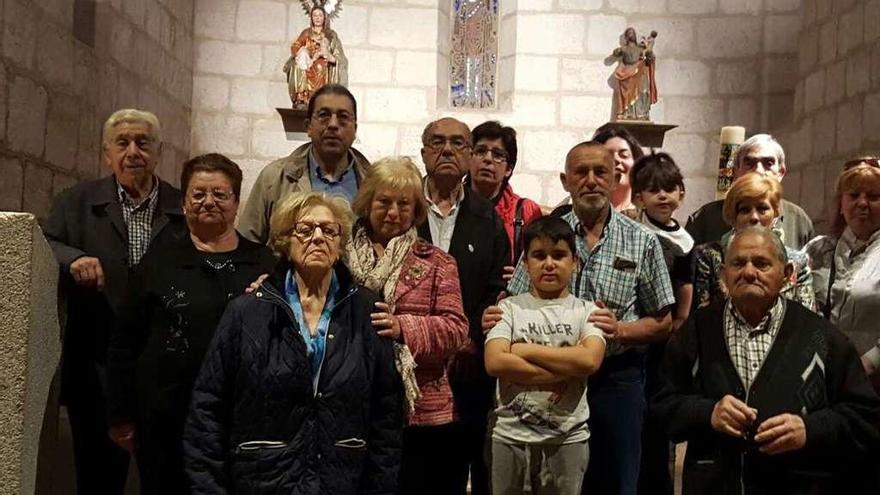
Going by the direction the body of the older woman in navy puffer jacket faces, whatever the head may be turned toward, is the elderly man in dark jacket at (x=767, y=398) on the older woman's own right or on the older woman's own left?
on the older woman's own left

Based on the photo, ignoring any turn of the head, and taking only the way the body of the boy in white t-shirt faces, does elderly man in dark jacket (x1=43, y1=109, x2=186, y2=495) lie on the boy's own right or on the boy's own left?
on the boy's own right

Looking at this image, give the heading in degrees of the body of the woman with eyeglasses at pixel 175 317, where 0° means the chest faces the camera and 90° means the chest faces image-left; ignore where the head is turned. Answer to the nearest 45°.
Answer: approximately 0°

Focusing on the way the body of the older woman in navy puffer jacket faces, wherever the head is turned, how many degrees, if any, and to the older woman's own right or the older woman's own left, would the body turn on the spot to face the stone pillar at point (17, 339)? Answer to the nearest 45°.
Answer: approximately 45° to the older woman's own right

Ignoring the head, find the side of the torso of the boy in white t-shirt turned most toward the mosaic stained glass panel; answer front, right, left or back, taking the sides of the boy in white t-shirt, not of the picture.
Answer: back

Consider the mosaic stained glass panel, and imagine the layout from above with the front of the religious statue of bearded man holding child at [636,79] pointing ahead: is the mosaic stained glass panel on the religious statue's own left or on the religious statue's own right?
on the religious statue's own right

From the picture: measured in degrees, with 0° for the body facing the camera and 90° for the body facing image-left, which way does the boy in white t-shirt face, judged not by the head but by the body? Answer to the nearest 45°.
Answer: approximately 0°

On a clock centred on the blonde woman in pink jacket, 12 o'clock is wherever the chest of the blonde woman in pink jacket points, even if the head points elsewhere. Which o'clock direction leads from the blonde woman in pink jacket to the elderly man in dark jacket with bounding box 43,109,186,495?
The elderly man in dark jacket is roughly at 2 o'clock from the blonde woman in pink jacket.
